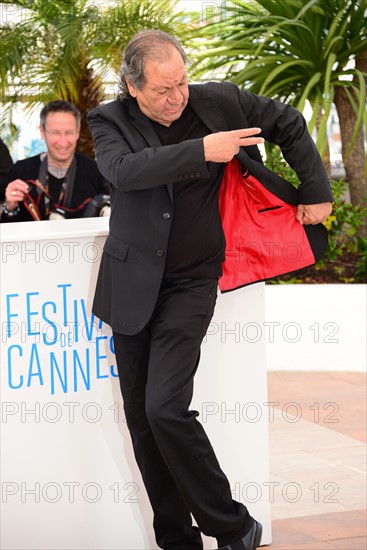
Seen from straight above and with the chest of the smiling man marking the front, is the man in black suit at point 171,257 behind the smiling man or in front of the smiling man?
in front

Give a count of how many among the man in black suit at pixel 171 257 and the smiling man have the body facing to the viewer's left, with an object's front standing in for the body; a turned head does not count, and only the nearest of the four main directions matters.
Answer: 0

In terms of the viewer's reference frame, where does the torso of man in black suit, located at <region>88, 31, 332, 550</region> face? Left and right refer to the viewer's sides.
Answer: facing the viewer and to the right of the viewer

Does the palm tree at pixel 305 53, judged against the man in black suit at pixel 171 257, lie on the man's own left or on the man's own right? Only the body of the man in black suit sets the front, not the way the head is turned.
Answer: on the man's own left

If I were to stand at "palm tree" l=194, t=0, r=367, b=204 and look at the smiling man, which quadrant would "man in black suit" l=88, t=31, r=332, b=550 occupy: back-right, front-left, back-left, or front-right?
front-left

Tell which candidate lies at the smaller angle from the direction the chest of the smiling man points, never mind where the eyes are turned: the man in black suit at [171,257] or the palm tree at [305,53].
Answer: the man in black suit

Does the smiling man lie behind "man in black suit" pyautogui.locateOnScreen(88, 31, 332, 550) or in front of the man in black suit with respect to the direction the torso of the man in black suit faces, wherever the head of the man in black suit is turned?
behind

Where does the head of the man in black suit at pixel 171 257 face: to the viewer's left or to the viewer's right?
to the viewer's right

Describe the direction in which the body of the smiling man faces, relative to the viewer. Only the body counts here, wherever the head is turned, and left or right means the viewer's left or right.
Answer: facing the viewer

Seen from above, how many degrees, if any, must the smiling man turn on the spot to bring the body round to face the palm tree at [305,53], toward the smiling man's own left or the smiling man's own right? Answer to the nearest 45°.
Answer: approximately 135° to the smiling man's own left
